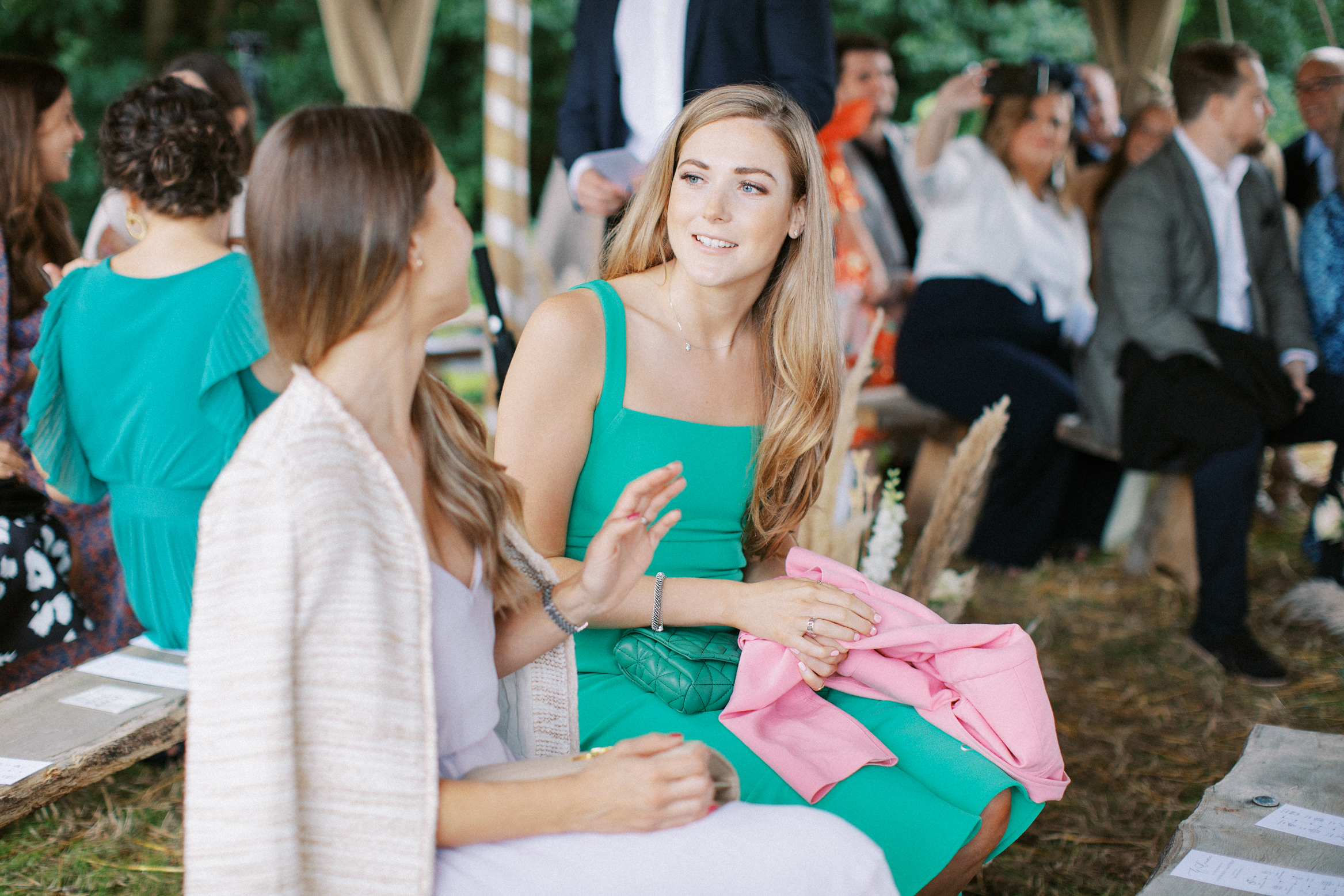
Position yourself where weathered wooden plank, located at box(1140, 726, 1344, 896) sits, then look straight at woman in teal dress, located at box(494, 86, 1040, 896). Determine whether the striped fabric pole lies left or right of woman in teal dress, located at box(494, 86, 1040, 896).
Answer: right

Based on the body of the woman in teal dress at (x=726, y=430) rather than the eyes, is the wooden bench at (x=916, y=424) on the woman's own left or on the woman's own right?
on the woman's own left

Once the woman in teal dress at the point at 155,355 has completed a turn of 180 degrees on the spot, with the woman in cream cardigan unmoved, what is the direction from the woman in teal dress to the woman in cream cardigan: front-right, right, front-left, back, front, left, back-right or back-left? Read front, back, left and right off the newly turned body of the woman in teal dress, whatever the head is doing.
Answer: front

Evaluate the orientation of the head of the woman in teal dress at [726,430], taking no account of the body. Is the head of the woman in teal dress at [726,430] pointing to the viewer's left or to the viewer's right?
to the viewer's left

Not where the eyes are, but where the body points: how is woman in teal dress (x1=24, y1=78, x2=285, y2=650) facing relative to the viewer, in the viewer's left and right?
facing away from the viewer

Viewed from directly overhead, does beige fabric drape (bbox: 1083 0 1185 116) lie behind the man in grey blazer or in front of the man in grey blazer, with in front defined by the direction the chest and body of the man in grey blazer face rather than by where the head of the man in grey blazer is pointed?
behind

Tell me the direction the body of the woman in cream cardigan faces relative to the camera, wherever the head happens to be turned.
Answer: to the viewer's right
